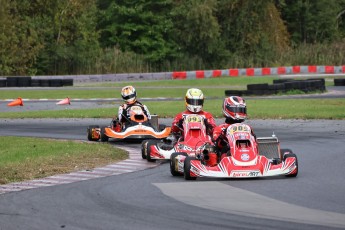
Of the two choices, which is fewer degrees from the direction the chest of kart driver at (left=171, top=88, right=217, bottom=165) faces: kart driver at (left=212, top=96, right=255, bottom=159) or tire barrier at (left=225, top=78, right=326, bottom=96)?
the kart driver

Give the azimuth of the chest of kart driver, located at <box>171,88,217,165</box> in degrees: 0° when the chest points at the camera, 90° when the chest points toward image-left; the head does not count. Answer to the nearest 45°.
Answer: approximately 0°

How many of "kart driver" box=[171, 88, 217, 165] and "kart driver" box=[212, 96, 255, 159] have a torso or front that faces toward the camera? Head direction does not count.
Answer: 2

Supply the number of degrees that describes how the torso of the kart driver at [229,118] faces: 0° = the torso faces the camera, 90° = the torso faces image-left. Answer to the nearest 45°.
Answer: approximately 0°

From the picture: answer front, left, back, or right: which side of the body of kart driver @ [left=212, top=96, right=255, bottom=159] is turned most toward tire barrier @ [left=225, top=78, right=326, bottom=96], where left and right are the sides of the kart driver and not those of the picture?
back
